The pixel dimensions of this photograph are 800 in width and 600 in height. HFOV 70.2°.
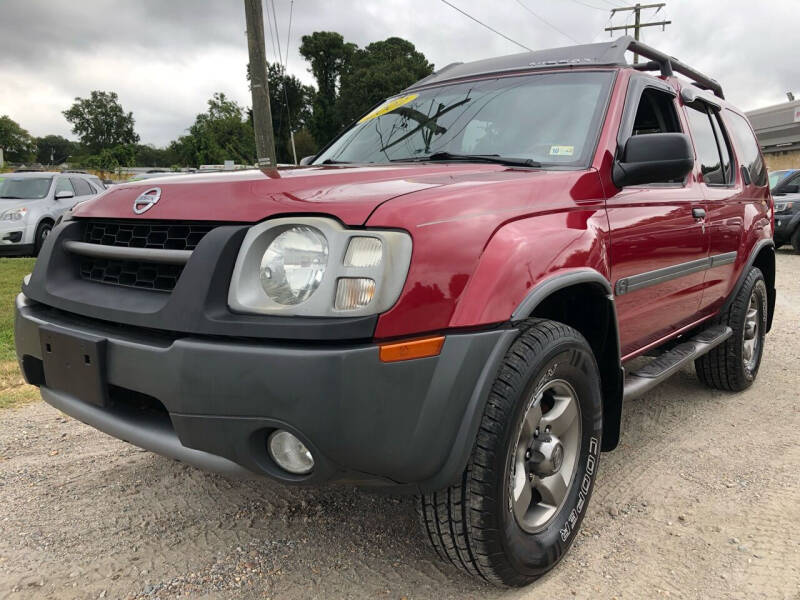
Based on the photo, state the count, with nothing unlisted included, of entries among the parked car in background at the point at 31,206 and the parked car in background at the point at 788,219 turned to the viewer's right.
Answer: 0

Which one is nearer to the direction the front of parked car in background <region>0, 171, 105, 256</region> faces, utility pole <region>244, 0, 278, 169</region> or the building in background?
the utility pole

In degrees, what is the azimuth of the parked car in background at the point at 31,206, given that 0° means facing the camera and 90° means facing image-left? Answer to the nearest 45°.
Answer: approximately 45°

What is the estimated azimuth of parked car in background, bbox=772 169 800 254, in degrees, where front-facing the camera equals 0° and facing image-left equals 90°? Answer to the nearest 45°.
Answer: approximately 45°

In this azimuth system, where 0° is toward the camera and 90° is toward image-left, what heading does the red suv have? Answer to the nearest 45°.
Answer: approximately 45°

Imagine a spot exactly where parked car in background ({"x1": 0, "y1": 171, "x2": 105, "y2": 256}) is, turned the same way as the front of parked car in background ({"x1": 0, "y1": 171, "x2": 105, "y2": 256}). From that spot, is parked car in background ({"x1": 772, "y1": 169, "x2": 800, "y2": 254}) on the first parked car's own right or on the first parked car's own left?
on the first parked car's own left

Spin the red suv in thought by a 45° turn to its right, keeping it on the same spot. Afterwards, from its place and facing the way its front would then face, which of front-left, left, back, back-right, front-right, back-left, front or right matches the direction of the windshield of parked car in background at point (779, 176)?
back-right

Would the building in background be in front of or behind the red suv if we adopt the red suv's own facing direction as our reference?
behind

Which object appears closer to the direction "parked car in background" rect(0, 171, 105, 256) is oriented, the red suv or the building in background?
the red suv
